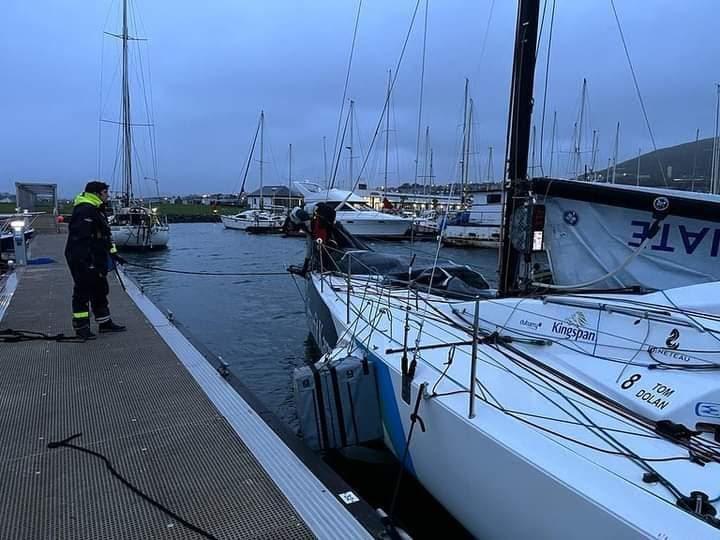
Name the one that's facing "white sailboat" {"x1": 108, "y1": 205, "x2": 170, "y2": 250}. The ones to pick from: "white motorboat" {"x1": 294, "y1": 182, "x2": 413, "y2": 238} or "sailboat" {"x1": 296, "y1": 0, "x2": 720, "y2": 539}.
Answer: the sailboat

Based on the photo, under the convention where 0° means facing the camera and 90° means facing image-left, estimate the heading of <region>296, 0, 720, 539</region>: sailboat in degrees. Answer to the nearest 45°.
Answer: approximately 135°

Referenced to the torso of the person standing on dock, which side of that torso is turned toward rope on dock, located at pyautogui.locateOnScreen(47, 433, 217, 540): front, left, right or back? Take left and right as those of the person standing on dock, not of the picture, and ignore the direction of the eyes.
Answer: right

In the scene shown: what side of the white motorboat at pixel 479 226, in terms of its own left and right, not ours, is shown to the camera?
left

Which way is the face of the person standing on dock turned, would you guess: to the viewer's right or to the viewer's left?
to the viewer's right

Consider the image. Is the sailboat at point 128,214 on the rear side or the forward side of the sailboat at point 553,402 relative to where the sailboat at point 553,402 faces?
on the forward side

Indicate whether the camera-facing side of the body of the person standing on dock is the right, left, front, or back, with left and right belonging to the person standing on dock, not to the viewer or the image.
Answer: right

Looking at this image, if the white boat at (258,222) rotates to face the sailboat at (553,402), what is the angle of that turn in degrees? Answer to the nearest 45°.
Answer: approximately 90° to its left

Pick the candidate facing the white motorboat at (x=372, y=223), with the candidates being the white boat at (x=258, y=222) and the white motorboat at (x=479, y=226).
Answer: the white motorboat at (x=479, y=226)

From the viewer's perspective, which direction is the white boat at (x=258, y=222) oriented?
to the viewer's left

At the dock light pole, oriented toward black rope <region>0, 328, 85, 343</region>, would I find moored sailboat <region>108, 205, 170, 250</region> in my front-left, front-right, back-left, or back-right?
back-left

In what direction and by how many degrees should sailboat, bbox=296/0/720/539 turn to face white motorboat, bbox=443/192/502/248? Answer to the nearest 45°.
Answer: approximately 45° to its right
